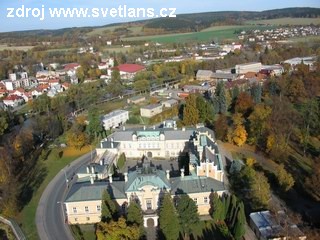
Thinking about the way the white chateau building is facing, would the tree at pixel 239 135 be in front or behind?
behind

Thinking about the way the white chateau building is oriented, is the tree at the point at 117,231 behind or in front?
in front

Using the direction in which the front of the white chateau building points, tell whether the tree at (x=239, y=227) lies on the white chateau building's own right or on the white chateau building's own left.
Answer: on the white chateau building's own left

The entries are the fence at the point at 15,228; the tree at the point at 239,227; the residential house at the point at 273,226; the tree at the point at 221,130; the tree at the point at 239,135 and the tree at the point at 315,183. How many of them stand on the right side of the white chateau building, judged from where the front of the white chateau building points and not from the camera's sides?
1

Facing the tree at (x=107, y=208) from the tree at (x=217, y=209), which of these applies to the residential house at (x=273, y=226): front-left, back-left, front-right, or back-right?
back-left

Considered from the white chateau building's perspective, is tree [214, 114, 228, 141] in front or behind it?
behind

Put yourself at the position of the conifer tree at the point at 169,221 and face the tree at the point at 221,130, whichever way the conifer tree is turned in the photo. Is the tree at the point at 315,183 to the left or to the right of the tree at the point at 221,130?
right

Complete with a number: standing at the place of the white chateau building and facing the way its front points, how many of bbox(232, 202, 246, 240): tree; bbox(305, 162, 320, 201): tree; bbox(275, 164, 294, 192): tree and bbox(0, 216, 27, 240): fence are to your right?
1

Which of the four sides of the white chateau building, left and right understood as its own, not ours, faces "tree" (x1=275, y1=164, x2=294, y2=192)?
left

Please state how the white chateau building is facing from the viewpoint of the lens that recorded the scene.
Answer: facing the viewer

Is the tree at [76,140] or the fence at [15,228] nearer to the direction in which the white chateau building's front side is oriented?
the fence

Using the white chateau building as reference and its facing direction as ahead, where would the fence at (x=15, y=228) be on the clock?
The fence is roughly at 3 o'clock from the white chateau building.

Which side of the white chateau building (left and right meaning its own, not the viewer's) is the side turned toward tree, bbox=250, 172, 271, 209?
left

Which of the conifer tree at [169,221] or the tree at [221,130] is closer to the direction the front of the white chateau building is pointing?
the conifer tree

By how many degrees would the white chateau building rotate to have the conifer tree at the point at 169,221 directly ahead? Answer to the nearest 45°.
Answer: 0° — it already faces it

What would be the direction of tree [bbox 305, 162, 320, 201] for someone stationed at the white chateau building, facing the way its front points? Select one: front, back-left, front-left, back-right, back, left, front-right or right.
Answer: left
